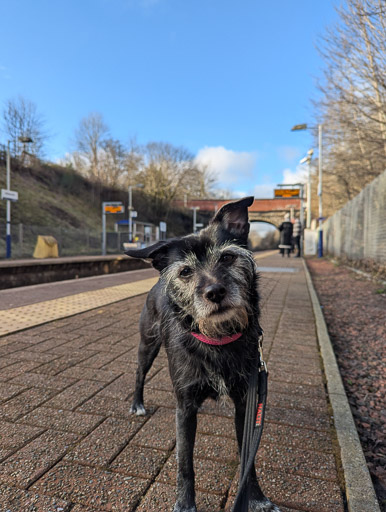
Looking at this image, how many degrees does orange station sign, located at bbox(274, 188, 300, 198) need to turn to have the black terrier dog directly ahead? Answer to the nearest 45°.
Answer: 0° — it already faces it

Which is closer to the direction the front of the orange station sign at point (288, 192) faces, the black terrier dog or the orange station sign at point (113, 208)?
the black terrier dog

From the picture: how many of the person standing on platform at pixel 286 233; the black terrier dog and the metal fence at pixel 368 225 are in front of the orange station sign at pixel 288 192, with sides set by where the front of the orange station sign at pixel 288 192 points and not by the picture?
3

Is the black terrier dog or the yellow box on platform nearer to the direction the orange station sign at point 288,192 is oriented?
the black terrier dog

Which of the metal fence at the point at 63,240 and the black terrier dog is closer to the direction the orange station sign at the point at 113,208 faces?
the black terrier dog

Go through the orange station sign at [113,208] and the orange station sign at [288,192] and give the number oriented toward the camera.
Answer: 2

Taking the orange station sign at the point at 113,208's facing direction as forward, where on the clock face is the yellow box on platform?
The yellow box on platform is roughly at 1 o'clock from the orange station sign.

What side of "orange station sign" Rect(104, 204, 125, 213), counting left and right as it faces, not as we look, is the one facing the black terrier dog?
front

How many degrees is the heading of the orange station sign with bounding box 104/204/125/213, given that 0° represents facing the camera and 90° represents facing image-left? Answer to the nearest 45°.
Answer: approximately 0°

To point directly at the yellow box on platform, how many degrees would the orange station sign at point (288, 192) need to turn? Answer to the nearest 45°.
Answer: approximately 45° to its right
